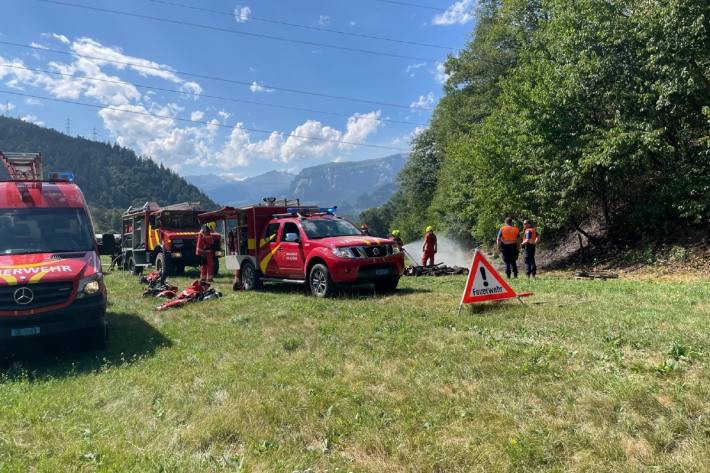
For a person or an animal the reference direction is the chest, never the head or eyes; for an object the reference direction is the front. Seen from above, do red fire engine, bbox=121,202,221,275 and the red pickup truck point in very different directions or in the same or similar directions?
same or similar directions

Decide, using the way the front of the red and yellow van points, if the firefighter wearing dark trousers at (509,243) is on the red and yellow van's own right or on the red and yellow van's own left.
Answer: on the red and yellow van's own left

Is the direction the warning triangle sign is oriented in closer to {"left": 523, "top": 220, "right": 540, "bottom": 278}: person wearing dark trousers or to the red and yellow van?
the red and yellow van

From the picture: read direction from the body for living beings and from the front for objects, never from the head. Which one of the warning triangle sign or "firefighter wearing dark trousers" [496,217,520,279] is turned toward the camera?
the warning triangle sign

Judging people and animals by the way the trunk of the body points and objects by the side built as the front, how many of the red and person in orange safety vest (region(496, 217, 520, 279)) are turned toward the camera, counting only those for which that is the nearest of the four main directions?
1

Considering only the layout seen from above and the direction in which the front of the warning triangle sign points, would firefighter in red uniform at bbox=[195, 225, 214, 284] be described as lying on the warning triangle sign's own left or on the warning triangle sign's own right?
on the warning triangle sign's own right

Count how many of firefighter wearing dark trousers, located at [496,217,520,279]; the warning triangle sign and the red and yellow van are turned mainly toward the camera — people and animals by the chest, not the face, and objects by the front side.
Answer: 2

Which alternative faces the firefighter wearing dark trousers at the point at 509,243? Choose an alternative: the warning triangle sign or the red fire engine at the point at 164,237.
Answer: the red fire engine

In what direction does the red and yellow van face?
toward the camera

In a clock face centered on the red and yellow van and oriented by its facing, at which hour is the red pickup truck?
The red pickup truck is roughly at 8 o'clock from the red and yellow van.

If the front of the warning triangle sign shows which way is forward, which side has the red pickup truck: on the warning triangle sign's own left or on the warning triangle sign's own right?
on the warning triangle sign's own right

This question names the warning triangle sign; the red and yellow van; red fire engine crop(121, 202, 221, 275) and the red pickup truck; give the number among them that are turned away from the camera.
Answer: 0

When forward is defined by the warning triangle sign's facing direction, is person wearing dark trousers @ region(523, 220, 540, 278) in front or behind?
behind
